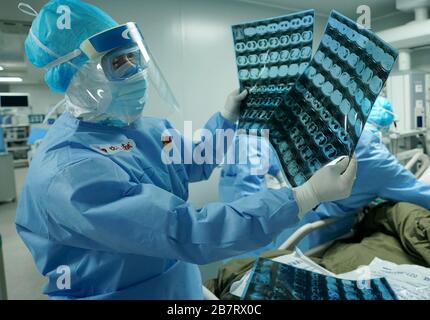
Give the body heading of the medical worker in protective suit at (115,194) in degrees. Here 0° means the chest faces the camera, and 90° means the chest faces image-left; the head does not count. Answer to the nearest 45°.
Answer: approximately 315°

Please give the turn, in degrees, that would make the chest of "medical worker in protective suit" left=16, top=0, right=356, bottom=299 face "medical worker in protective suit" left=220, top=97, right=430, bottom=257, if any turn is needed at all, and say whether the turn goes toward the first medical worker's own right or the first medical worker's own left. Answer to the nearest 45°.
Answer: approximately 90° to the first medical worker's own left
